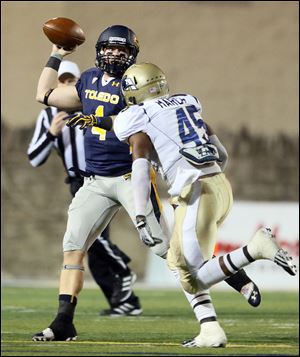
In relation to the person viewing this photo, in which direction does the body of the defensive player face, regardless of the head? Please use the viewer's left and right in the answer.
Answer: facing away from the viewer and to the left of the viewer

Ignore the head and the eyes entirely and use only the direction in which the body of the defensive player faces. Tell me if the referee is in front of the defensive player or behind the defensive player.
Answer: in front

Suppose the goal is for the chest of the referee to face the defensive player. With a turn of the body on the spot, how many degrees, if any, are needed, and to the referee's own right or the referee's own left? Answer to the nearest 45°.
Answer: approximately 45° to the referee's own left

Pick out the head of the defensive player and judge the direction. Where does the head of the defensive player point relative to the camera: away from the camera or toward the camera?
away from the camera
